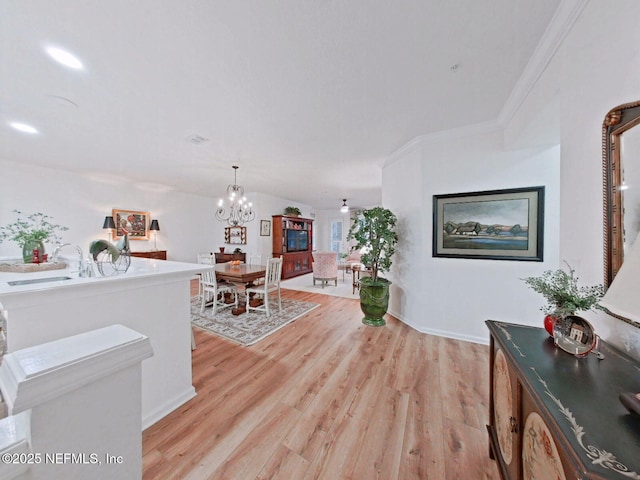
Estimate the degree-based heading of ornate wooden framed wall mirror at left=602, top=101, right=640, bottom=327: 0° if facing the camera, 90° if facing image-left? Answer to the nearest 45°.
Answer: approximately 45°

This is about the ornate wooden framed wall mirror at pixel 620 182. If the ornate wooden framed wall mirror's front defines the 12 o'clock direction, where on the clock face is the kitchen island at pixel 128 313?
The kitchen island is roughly at 12 o'clock from the ornate wooden framed wall mirror.

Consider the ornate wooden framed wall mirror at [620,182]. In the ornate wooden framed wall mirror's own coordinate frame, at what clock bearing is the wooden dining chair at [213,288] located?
The wooden dining chair is roughly at 1 o'clock from the ornate wooden framed wall mirror.

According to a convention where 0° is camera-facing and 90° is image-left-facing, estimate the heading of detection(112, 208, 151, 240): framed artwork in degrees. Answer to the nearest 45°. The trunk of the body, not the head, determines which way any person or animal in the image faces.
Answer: approximately 315°

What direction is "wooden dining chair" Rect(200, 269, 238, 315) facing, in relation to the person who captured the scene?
facing away from the viewer and to the right of the viewer

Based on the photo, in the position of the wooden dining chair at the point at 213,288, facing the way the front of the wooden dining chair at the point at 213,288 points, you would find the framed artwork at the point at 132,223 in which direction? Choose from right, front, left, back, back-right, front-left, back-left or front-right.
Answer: left

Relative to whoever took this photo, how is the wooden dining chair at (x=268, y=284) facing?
facing away from the viewer and to the left of the viewer

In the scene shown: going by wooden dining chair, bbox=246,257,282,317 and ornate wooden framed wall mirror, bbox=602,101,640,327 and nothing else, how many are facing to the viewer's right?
0

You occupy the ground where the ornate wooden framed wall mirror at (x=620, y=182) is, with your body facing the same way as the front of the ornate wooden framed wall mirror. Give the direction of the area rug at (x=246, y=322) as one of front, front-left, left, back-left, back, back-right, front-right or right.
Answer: front-right

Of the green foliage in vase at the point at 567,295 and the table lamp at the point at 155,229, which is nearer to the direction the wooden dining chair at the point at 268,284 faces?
the table lamp

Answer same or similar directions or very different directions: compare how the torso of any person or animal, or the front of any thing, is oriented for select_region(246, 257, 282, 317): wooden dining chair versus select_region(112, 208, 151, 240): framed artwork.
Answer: very different directions

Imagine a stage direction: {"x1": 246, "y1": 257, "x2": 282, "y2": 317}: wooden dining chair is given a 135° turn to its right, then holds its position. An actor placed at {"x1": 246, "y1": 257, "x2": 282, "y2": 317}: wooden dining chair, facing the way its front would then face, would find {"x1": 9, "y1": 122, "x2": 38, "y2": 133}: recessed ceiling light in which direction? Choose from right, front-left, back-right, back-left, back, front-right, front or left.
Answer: back

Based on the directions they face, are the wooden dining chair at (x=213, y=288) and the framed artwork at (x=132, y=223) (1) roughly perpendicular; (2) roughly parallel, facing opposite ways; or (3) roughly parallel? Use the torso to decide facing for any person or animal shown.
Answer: roughly perpendicular

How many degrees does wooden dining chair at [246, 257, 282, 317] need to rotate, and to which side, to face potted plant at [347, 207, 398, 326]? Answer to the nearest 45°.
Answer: approximately 180°

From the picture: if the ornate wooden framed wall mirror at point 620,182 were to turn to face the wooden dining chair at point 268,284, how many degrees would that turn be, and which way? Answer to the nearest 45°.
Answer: approximately 45° to its right

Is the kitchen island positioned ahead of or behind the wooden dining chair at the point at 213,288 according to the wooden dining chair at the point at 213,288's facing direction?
behind
